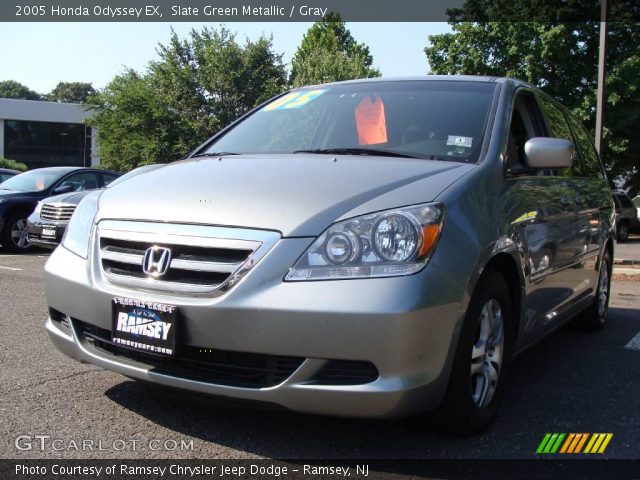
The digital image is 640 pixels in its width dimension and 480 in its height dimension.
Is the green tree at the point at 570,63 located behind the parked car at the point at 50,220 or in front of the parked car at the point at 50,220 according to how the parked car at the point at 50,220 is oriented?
behind

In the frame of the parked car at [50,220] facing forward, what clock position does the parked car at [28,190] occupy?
the parked car at [28,190] is roughly at 4 o'clock from the parked car at [50,220].

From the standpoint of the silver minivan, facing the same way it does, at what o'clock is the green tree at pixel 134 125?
The green tree is roughly at 4 o'clock from the silver minivan.

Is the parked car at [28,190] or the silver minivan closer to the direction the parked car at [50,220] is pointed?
the silver minivan

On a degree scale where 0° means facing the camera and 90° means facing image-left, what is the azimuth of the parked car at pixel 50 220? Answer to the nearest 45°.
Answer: approximately 45°

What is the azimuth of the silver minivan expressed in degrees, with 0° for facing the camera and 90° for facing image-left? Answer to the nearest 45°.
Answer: approximately 45°

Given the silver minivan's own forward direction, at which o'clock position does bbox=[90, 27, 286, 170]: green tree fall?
The green tree is roughly at 4 o'clock from the silver minivan.

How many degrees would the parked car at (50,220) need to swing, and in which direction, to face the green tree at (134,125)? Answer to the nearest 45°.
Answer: approximately 135° to its right

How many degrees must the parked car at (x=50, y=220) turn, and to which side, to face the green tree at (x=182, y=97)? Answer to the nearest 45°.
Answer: approximately 135° to its right
